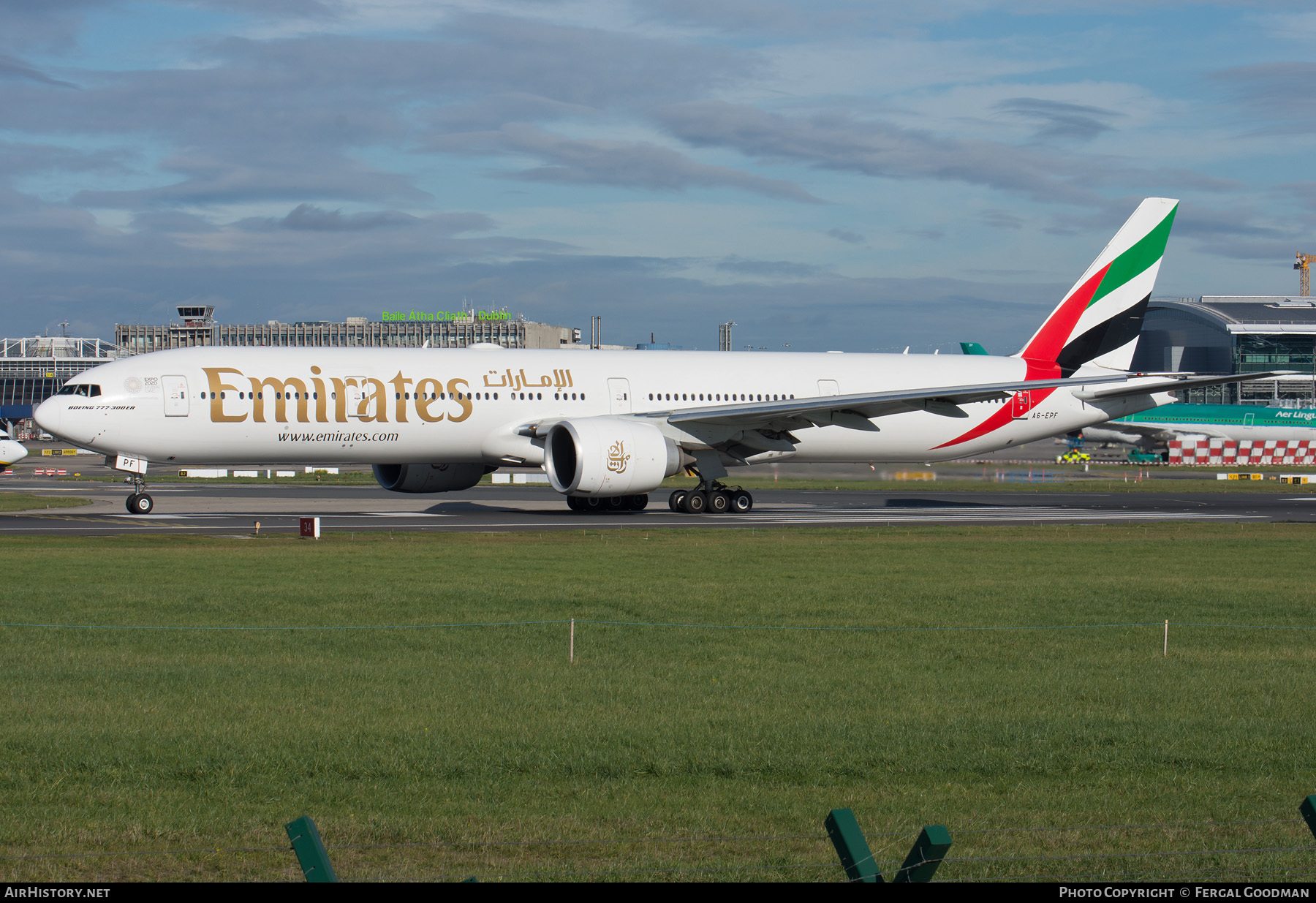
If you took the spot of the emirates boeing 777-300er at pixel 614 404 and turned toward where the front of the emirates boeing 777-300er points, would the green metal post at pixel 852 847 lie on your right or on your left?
on your left

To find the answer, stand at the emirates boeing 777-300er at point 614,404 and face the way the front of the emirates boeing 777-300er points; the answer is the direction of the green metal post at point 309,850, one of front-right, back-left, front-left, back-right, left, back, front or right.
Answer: front-left

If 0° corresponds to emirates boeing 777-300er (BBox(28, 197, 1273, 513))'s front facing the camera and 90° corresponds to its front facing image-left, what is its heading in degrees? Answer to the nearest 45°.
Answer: approximately 45°

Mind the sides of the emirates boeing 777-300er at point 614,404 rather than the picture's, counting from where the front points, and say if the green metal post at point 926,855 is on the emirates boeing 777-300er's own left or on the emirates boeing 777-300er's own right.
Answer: on the emirates boeing 777-300er's own left
